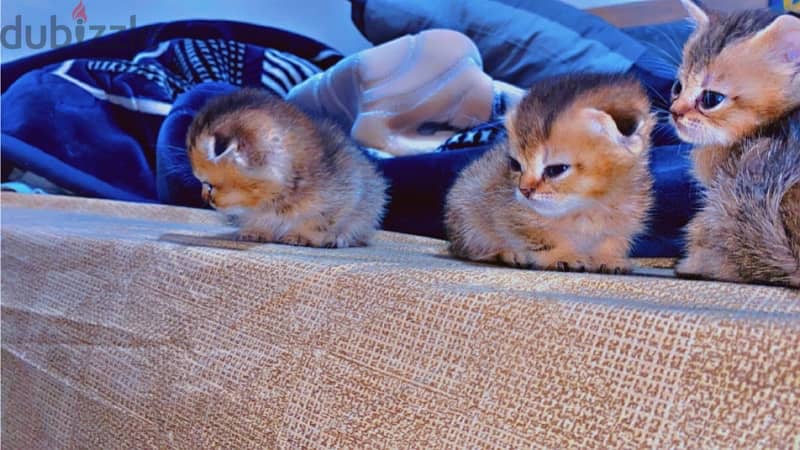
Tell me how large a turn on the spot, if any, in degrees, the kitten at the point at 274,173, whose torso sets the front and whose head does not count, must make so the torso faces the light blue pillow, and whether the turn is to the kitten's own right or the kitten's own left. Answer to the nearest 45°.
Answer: approximately 135° to the kitten's own right

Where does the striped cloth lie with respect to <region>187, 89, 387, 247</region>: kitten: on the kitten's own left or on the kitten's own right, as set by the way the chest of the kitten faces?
on the kitten's own right

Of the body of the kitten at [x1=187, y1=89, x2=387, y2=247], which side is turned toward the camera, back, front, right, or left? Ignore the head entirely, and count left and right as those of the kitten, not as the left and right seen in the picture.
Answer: left
